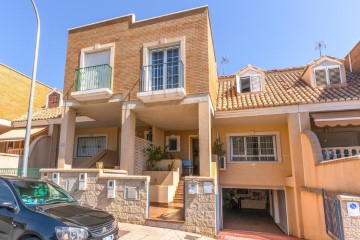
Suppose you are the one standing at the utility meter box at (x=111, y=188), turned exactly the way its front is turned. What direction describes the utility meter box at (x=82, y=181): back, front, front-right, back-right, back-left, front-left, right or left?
back-right

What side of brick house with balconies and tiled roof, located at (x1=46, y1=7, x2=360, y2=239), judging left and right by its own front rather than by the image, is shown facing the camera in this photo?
front

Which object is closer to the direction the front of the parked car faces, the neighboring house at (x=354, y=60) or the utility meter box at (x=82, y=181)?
the neighboring house

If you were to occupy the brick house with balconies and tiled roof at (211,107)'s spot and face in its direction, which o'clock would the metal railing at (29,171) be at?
The metal railing is roughly at 3 o'clock from the brick house with balconies and tiled roof.

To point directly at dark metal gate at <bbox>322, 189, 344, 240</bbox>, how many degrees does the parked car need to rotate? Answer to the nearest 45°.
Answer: approximately 45° to its left

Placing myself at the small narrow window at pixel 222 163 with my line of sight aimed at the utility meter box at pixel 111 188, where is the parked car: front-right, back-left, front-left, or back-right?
front-left

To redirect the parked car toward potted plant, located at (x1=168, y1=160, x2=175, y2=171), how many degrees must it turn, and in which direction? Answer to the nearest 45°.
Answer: approximately 90° to its left

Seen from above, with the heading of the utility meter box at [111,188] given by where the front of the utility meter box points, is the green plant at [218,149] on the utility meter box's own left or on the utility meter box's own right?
on the utility meter box's own left

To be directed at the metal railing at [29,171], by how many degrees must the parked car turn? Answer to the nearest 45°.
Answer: approximately 135° to its left

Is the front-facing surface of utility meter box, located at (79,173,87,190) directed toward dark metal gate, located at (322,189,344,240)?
no

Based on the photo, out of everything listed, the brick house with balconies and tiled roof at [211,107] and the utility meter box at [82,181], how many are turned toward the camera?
2

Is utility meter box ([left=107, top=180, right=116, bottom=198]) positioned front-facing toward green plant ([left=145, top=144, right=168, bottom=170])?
no

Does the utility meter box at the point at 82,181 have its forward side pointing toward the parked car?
yes

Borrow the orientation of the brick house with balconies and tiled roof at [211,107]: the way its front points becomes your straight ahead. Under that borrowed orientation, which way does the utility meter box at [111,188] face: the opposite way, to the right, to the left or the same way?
the same way

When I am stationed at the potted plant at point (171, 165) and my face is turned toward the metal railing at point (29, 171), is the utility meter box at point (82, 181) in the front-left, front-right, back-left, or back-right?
front-left

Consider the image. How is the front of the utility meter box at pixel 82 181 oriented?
toward the camera

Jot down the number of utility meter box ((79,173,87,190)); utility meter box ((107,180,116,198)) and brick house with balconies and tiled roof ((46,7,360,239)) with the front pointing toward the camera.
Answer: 3

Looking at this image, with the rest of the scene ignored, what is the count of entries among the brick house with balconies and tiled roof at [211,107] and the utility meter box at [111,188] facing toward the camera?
2

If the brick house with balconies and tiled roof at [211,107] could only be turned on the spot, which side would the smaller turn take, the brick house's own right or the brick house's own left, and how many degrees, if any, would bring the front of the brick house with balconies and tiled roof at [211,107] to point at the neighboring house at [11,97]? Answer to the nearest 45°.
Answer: approximately 90° to the brick house's own right
